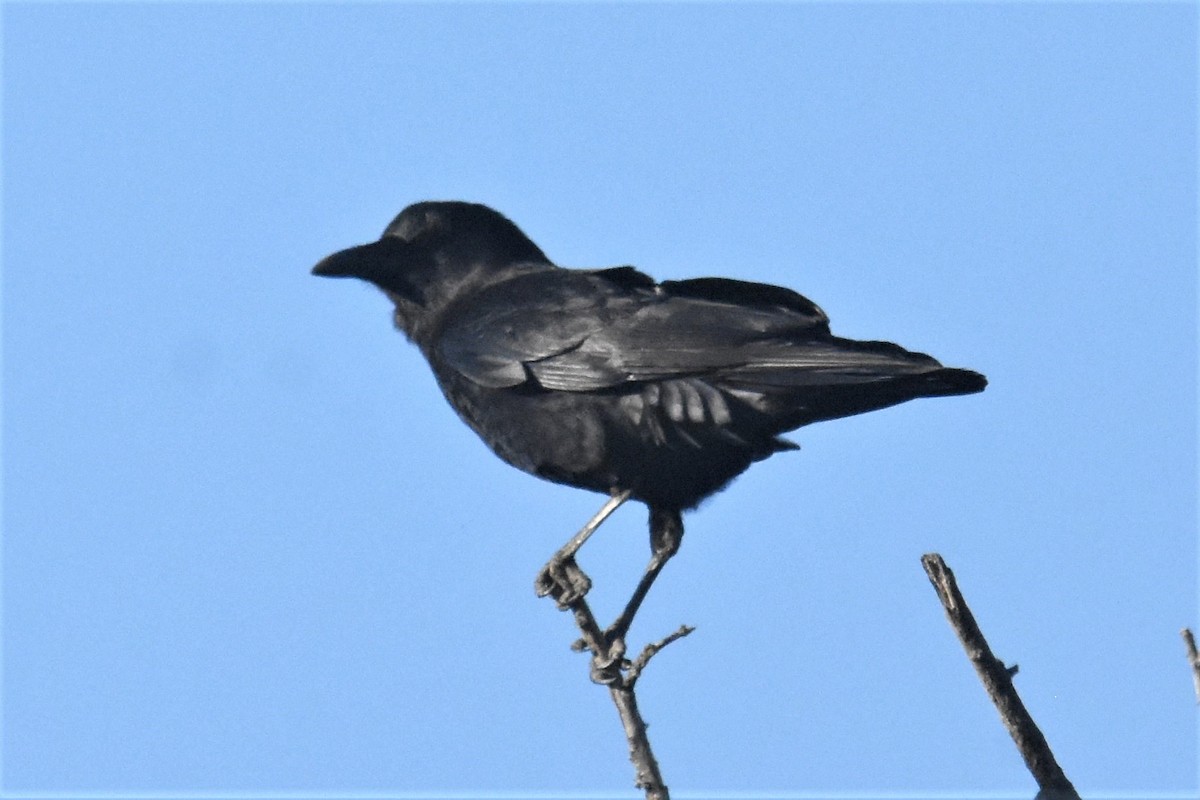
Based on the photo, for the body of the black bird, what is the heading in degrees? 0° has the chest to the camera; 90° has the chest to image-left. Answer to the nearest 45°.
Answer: approximately 90°

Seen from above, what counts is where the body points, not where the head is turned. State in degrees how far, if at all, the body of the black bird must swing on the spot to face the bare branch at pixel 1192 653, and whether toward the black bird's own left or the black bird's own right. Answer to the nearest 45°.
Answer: approximately 135° to the black bird's own left
